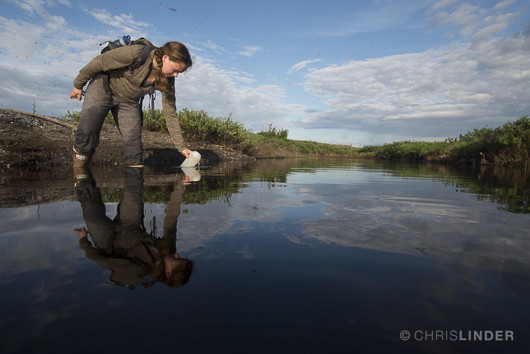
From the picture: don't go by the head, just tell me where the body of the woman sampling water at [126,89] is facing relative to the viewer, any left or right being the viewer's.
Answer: facing the viewer and to the right of the viewer
